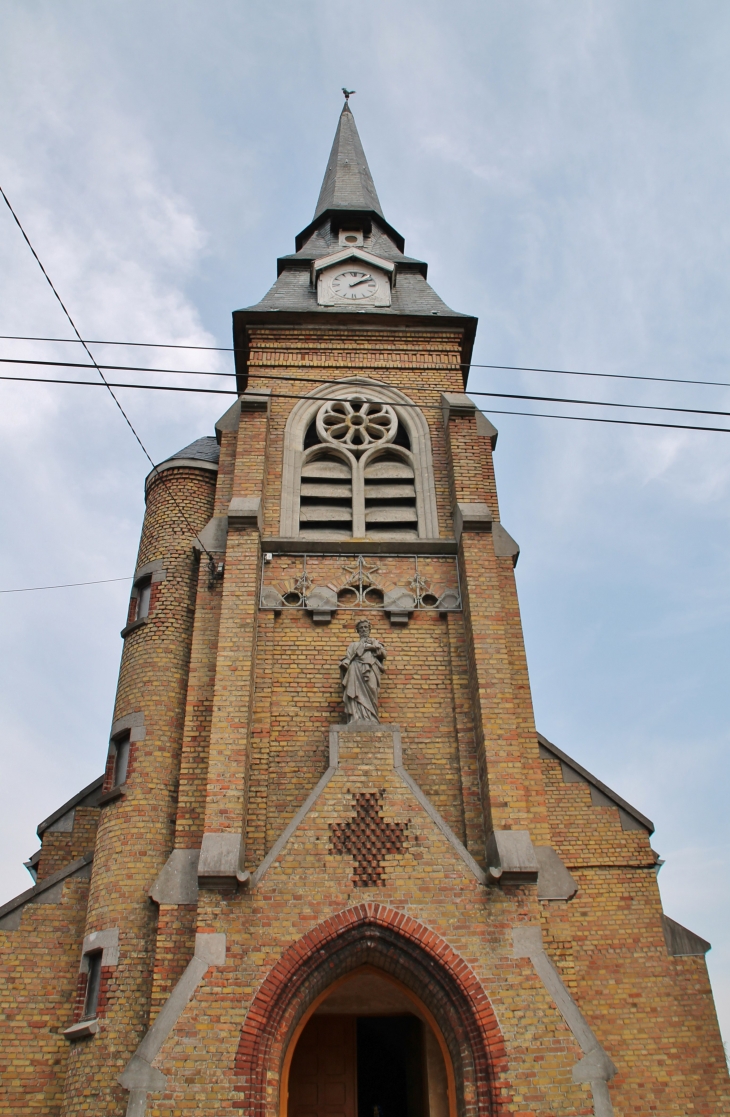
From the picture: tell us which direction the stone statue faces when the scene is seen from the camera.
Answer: facing the viewer

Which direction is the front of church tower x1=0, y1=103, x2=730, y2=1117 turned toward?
toward the camera
